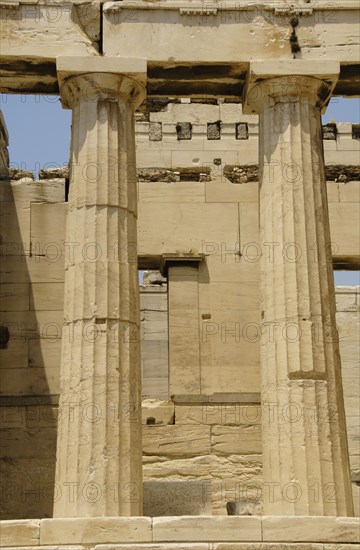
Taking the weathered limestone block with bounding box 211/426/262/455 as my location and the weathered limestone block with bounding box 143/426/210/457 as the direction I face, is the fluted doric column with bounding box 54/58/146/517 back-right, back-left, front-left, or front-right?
front-left

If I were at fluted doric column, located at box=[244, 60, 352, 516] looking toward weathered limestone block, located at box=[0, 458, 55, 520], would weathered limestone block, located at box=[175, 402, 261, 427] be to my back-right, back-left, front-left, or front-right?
front-right

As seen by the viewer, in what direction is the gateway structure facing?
toward the camera

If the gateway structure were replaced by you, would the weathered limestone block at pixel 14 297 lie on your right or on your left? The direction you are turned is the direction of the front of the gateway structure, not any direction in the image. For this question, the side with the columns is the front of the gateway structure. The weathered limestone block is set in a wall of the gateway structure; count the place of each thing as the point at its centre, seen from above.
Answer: on your right
